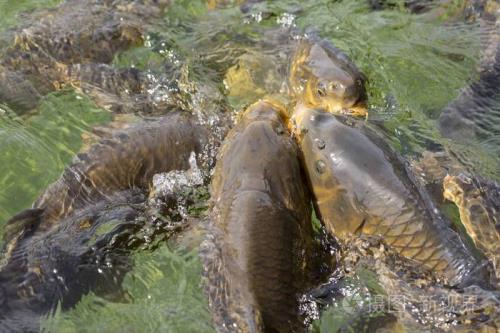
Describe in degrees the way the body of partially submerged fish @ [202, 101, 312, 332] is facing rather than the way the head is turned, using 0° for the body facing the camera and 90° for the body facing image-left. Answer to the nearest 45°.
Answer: approximately 180°

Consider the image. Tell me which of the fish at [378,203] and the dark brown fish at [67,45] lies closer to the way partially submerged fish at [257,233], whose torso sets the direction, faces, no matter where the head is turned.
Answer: the dark brown fish

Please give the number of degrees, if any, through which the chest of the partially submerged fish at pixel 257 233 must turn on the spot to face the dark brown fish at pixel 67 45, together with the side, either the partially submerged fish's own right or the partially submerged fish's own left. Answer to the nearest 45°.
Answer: approximately 45° to the partially submerged fish's own left

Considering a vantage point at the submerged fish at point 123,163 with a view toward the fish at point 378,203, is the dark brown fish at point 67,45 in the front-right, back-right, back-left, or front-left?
back-left

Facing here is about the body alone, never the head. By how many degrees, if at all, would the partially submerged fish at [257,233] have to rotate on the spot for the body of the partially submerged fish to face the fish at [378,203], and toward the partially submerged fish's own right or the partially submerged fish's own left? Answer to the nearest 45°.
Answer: approximately 90° to the partially submerged fish's own right
